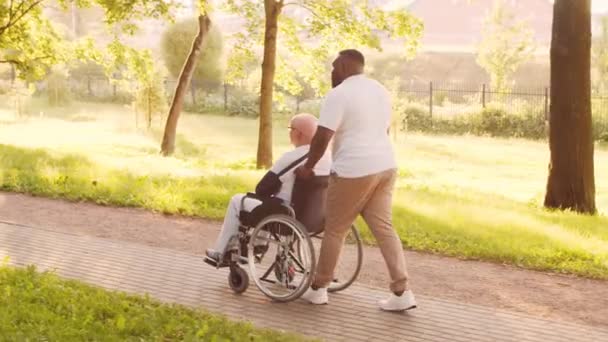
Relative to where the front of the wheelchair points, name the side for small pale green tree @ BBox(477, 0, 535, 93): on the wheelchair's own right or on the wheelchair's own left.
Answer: on the wheelchair's own right

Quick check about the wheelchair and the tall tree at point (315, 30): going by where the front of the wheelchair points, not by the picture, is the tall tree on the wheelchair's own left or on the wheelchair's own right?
on the wheelchair's own right

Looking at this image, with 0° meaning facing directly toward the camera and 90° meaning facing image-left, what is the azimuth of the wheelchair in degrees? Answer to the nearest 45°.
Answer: approximately 135°

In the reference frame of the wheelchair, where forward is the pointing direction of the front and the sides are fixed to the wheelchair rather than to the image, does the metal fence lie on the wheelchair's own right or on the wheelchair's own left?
on the wheelchair's own right

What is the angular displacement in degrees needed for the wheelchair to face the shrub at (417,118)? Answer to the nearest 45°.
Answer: approximately 45° to its right
